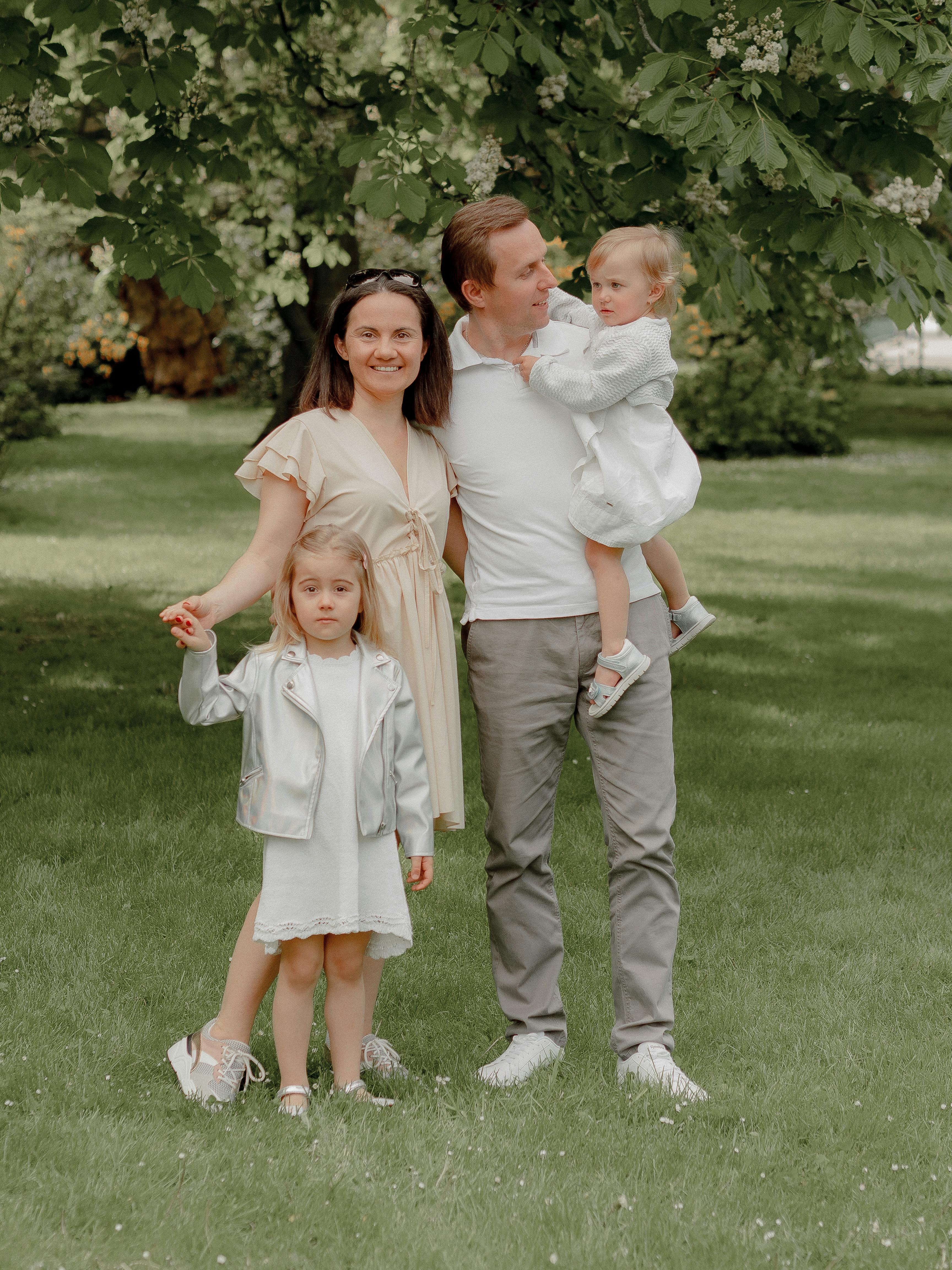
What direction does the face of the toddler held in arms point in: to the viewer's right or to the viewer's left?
to the viewer's left

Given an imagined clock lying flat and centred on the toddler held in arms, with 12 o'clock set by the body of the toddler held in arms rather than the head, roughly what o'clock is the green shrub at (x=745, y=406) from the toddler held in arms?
The green shrub is roughly at 3 o'clock from the toddler held in arms.

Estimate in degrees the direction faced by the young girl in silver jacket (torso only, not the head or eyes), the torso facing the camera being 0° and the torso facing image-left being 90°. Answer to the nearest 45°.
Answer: approximately 0°

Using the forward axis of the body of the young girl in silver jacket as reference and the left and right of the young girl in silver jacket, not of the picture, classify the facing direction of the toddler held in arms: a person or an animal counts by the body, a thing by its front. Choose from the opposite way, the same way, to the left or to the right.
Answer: to the right

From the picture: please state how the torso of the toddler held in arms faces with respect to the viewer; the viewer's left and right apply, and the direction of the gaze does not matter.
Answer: facing to the left of the viewer

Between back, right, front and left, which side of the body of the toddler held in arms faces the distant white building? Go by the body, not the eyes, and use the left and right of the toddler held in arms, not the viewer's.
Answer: right

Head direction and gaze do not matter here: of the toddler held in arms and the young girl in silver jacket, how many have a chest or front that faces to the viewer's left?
1

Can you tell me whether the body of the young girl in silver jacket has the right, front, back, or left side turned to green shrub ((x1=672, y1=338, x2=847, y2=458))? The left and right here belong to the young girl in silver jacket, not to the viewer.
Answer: back
